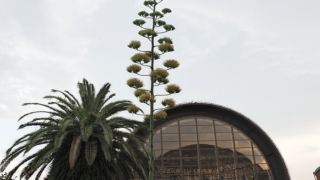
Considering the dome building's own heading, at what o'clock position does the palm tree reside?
The palm tree is roughly at 1 o'clock from the dome building.

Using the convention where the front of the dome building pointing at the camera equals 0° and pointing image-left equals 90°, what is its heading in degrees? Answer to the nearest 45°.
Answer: approximately 0°
